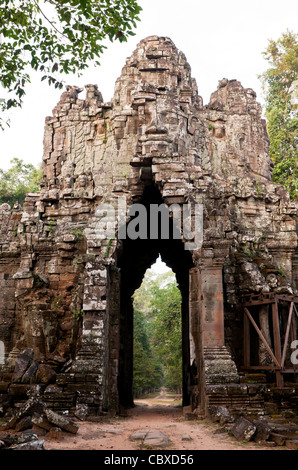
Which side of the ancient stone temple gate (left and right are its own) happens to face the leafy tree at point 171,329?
back

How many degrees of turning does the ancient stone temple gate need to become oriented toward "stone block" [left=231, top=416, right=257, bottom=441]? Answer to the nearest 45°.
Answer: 0° — it already faces it

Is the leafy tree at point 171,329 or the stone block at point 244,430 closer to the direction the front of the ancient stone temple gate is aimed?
the stone block

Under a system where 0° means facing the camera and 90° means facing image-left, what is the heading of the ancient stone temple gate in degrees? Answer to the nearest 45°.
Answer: approximately 0°
